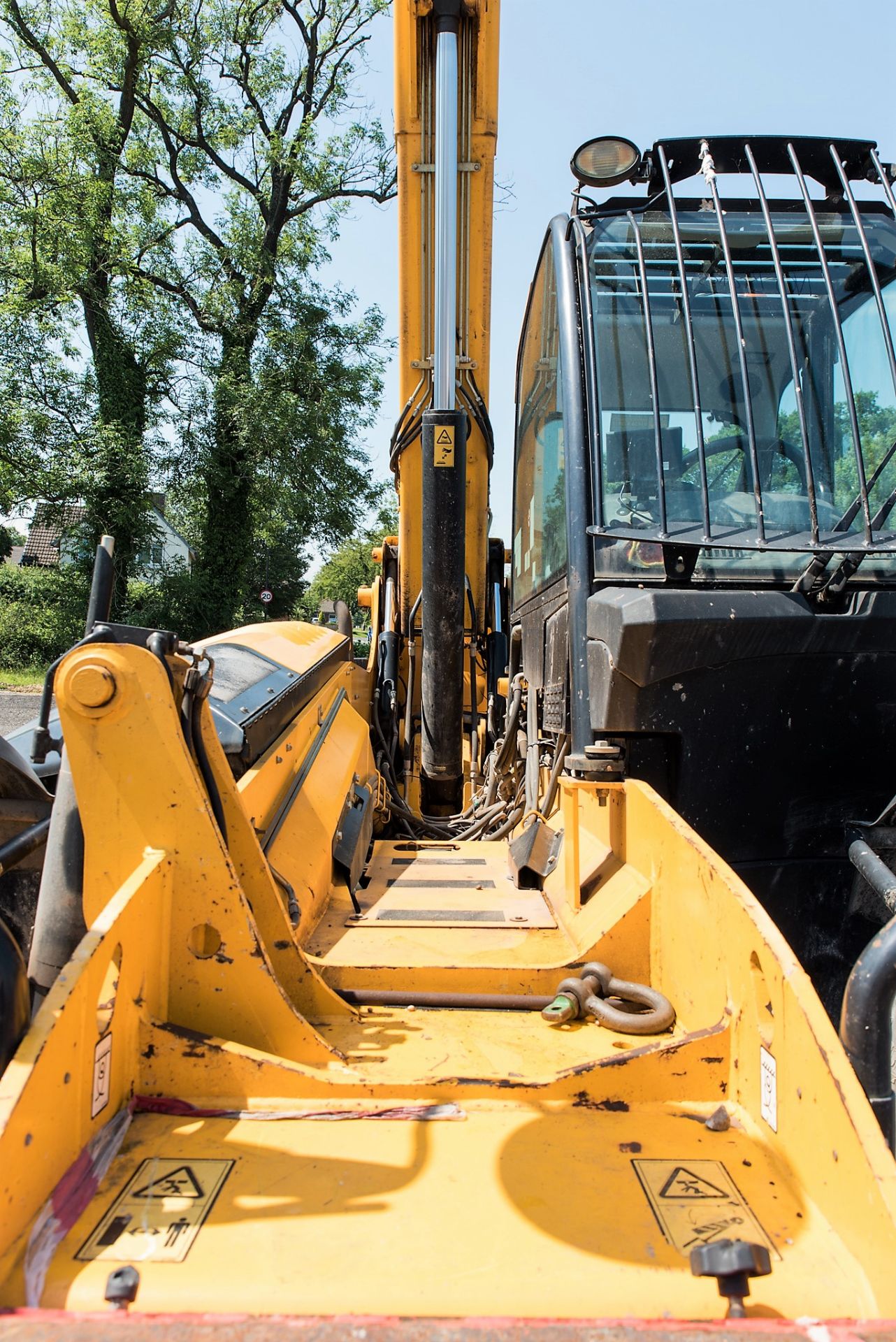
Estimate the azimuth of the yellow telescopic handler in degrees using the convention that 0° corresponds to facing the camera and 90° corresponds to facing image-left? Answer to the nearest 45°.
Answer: approximately 0°

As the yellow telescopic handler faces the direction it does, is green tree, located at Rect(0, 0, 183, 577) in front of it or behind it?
behind

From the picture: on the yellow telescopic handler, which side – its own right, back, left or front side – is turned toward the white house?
back
